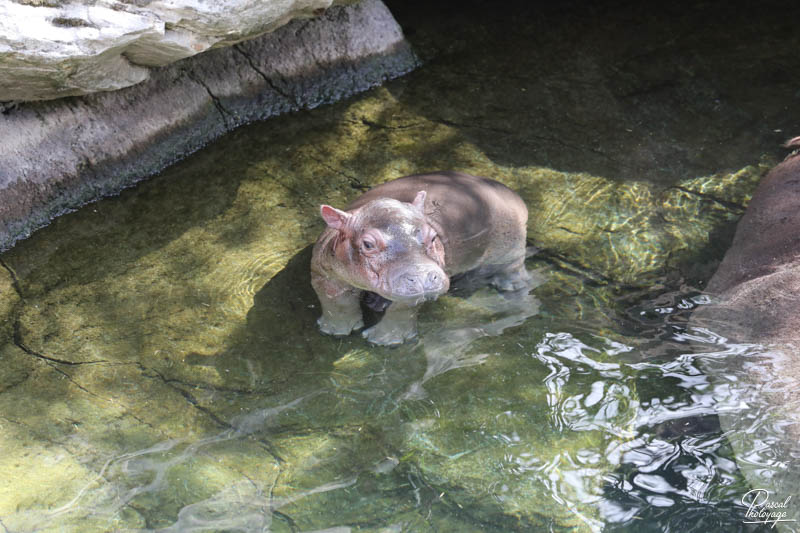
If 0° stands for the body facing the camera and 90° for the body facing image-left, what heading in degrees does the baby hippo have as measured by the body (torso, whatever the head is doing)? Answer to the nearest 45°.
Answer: approximately 45°
